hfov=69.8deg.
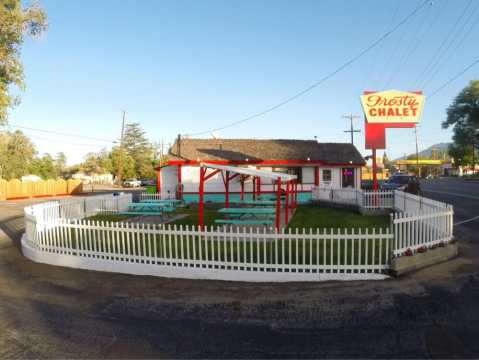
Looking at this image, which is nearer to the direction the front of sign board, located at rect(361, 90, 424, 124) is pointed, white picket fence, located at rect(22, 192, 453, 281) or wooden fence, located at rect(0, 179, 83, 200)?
the white picket fence

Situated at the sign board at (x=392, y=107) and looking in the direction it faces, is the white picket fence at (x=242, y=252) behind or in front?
in front

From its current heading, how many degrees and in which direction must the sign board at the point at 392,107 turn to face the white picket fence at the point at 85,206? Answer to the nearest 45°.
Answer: approximately 90° to its right

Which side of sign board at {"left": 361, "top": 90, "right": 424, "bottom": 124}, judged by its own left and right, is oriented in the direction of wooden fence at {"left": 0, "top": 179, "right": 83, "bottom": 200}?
right

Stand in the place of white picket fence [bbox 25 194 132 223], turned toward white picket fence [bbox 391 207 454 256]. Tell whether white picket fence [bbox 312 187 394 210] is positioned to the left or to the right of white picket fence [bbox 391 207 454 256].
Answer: left

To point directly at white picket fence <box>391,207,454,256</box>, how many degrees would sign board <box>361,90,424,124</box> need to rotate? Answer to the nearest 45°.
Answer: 0° — it already faces it

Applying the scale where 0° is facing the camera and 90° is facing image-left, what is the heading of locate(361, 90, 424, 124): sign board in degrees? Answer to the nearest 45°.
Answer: approximately 0°

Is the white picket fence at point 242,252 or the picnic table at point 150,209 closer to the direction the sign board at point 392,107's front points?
the white picket fence
